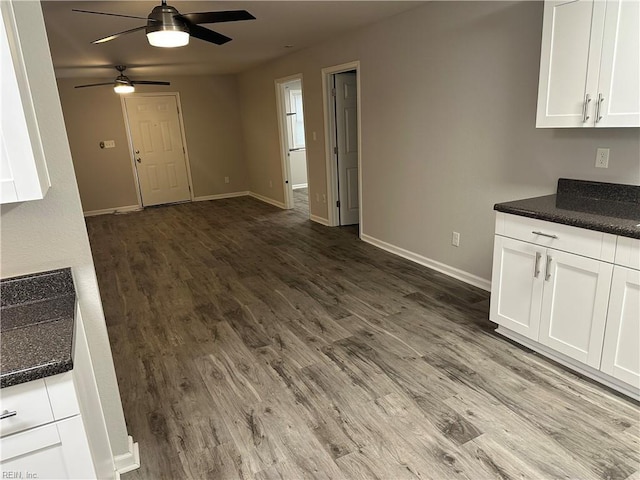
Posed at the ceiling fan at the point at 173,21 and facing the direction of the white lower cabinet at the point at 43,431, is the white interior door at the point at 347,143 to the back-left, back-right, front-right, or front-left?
back-left

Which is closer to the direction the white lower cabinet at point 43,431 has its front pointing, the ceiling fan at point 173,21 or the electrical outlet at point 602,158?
the electrical outlet

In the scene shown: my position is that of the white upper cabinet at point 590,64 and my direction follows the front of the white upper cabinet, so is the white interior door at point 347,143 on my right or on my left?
on my right

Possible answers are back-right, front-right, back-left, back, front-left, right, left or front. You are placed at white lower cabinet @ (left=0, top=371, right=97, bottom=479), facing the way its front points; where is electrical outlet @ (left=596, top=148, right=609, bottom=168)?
left

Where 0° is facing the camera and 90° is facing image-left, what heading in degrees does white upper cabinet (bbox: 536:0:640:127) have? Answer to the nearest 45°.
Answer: approximately 45°

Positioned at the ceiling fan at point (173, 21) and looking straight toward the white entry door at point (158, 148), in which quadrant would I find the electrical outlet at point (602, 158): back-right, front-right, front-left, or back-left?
back-right

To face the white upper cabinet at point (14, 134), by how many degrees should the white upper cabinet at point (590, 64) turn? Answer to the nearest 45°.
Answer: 0° — it already faces it

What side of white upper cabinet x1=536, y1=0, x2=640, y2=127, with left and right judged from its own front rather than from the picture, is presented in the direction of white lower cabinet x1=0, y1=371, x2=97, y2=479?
front
